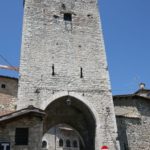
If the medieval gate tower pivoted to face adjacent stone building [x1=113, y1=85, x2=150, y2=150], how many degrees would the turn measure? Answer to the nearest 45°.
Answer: approximately 135° to its left

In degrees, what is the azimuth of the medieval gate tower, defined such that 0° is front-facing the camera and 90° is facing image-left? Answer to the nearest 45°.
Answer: approximately 0°
